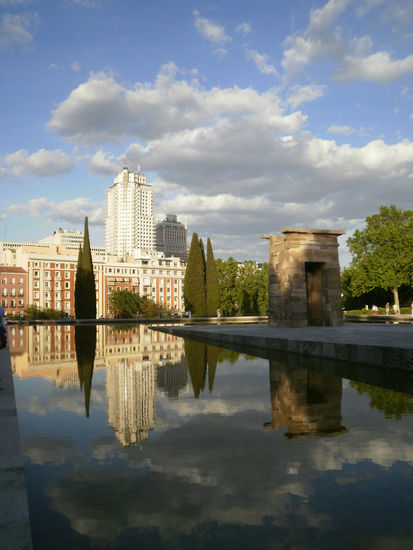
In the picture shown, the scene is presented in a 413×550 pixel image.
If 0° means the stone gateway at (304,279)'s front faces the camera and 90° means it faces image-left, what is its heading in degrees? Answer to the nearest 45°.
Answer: approximately 315°

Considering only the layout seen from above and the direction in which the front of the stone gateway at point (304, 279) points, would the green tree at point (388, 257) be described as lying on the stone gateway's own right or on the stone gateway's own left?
on the stone gateway's own left
